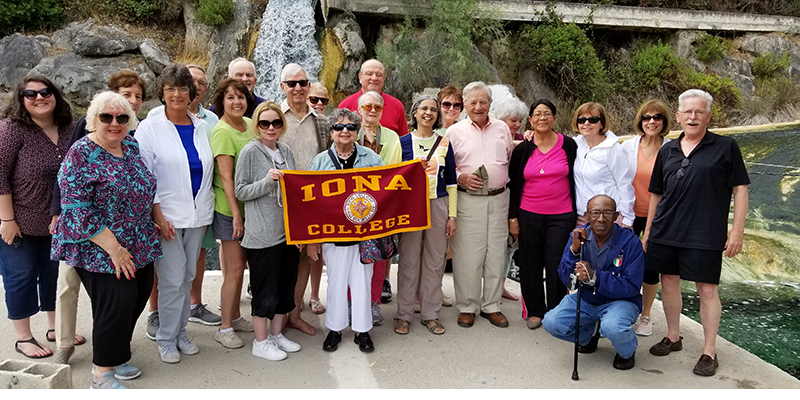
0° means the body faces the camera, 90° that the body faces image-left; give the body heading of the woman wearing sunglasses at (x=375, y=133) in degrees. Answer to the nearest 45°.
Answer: approximately 0°

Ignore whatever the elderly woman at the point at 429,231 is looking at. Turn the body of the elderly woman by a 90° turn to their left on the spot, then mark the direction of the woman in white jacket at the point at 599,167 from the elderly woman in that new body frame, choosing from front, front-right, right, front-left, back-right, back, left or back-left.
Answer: front

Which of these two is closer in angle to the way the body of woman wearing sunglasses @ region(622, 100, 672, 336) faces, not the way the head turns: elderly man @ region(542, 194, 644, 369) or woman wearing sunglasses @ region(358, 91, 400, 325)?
the elderly man

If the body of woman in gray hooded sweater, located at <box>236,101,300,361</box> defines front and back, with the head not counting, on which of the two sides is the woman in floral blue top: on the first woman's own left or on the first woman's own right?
on the first woman's own right

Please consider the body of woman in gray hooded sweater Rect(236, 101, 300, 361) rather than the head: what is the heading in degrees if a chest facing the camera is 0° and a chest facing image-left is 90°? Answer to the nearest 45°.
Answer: approximately 315°

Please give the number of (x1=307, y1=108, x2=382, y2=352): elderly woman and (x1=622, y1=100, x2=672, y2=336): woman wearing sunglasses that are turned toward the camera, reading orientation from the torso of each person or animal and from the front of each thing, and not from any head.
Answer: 2

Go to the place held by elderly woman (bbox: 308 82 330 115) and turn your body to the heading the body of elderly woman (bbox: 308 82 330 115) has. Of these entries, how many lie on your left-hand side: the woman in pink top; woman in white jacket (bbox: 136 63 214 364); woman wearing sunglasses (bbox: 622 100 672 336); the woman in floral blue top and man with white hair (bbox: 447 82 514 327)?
3
